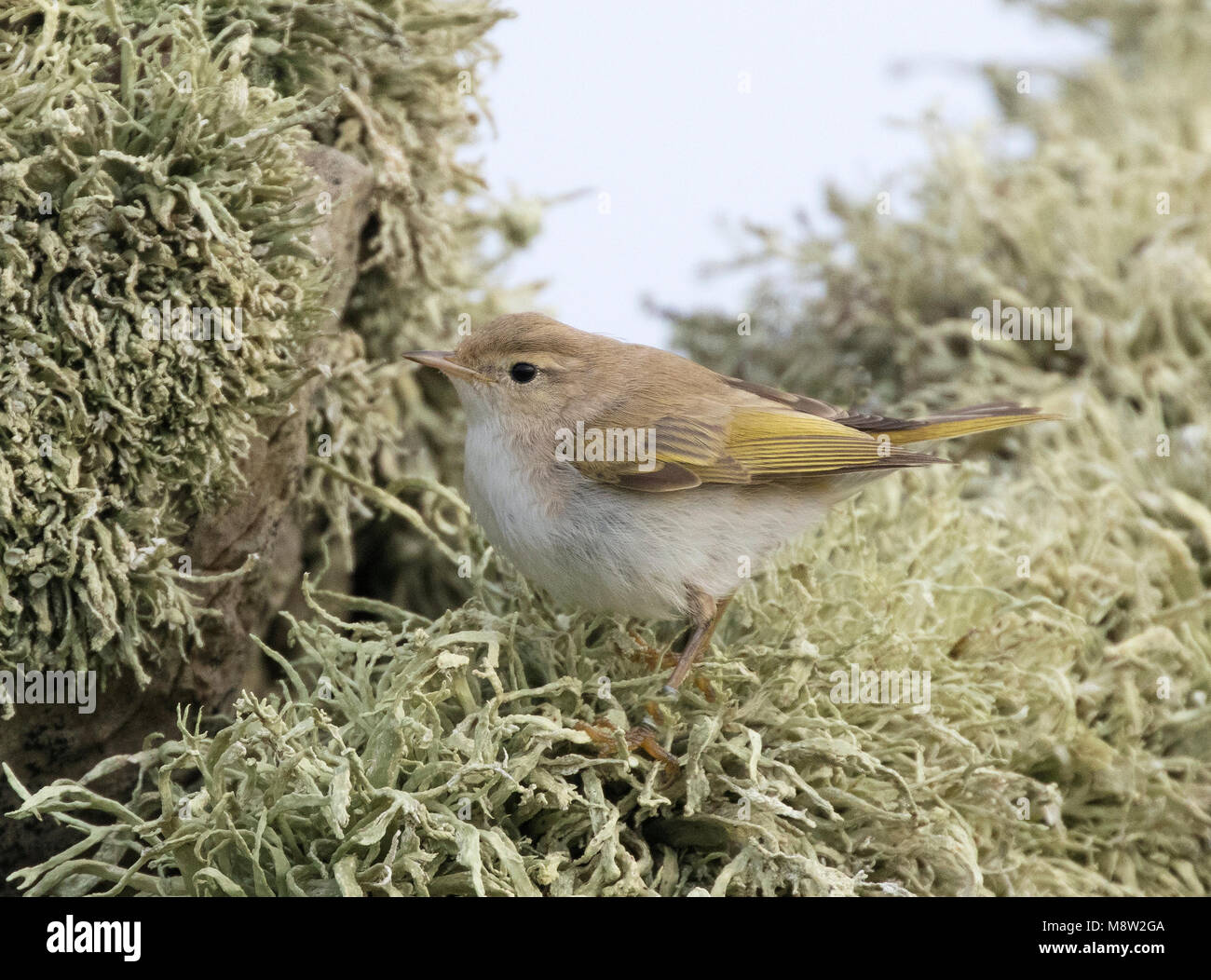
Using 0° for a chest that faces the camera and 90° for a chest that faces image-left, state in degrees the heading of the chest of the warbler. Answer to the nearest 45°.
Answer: approximately 90°
